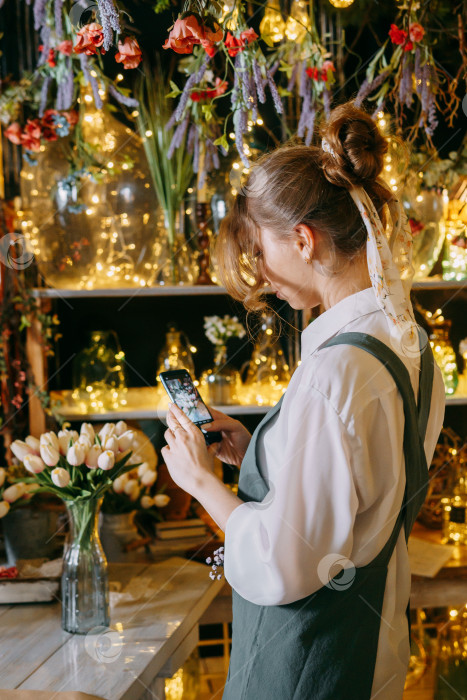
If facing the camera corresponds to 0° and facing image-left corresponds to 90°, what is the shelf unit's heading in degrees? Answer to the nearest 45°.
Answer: approximately 0°

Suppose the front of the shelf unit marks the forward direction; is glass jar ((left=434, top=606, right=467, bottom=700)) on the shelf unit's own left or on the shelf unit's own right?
on the shelf unit's own left

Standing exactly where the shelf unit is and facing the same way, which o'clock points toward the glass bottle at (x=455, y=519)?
The glass bottle is roughly at 9 o'clock from the shelf unit.
